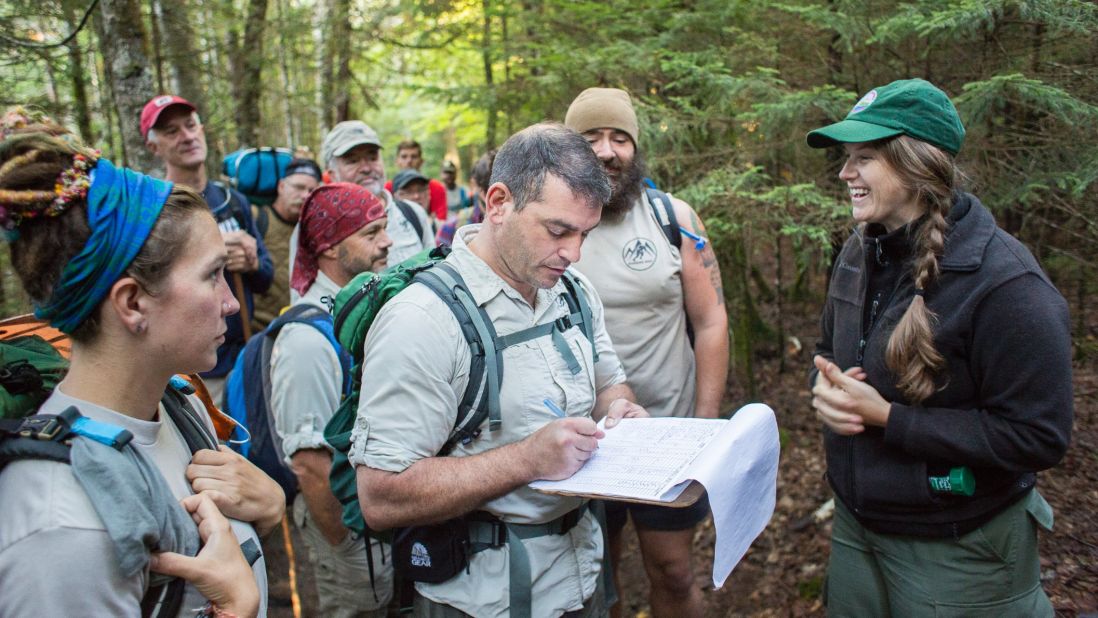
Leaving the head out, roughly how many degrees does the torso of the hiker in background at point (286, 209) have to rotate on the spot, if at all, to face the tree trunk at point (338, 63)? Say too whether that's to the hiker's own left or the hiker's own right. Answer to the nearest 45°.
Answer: approximately 135° to the hiker's own left

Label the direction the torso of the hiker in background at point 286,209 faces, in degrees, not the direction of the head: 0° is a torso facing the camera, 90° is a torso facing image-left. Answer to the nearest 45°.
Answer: approximately 315°

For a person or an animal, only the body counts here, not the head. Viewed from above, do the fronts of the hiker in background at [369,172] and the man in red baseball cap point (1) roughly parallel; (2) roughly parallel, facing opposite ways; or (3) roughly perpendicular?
roughly parallel

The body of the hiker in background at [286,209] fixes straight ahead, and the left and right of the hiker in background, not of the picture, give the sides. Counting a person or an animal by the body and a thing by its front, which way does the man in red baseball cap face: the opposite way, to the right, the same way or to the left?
the same way

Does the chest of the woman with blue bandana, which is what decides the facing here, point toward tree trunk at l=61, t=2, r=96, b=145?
no

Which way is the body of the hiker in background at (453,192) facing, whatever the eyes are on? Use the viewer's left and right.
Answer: facing the viewer

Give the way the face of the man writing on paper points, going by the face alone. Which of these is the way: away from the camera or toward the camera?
toward the camera

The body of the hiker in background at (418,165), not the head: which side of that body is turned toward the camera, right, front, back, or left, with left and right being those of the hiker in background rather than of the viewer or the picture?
front

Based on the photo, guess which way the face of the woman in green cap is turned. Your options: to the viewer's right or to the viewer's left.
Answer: to the viewer's left

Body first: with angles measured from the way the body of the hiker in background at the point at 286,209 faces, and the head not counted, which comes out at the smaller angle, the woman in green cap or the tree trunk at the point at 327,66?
the woman in green cap

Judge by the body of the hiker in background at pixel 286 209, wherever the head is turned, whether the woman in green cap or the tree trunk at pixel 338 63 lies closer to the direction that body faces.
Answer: the woman in green cap

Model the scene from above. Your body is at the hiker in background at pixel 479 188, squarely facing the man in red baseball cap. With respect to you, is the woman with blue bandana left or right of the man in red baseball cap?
left

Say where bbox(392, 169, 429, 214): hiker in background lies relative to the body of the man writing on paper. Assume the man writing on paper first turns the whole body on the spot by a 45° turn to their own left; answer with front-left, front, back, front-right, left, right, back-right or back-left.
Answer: left

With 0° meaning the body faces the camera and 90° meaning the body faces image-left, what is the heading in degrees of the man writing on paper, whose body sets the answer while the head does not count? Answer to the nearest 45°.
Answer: approximately 315°

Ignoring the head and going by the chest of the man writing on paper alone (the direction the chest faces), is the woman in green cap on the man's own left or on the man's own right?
on the man's own left

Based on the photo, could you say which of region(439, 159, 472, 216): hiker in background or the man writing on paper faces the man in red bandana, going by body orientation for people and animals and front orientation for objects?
the hiker in background

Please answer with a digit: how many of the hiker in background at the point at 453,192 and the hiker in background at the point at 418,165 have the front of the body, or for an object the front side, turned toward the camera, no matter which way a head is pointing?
2
